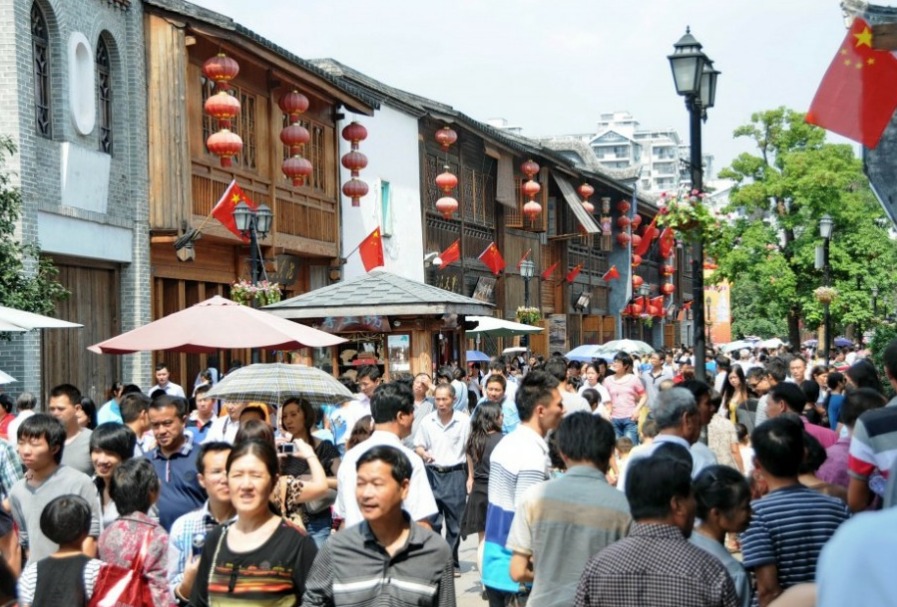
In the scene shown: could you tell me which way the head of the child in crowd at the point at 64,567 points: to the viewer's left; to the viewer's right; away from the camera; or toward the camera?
away from the camera

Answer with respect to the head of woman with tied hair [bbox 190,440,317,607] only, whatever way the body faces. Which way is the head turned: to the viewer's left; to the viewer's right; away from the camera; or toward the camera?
toward the camera

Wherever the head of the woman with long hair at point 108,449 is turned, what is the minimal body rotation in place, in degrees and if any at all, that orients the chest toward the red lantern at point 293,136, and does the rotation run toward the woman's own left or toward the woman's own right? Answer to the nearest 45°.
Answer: approximately 135° to the woman's own right

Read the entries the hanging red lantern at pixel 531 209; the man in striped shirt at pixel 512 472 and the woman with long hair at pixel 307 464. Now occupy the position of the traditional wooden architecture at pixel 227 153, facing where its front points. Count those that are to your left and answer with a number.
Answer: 1

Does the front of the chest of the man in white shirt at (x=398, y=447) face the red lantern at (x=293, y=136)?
no

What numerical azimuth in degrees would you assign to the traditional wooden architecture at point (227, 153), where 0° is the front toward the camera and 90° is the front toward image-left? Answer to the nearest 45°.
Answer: approximately 315°

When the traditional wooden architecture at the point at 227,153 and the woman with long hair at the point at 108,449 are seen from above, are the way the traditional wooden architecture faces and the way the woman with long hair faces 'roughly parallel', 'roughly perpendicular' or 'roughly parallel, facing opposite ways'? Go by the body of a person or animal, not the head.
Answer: roughly perpendicular

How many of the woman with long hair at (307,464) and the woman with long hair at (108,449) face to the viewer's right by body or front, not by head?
0

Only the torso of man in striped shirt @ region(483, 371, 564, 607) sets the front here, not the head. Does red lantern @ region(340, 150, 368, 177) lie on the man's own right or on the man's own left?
on the man's own left

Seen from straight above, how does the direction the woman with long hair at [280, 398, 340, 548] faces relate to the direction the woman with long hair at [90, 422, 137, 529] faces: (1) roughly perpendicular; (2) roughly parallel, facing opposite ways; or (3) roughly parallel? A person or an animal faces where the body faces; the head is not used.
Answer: roughly parallel
